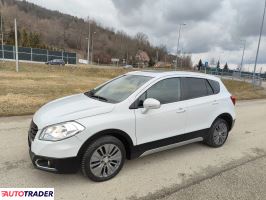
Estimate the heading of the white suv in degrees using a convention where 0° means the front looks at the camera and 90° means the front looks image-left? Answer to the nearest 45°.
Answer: approximately 45°
